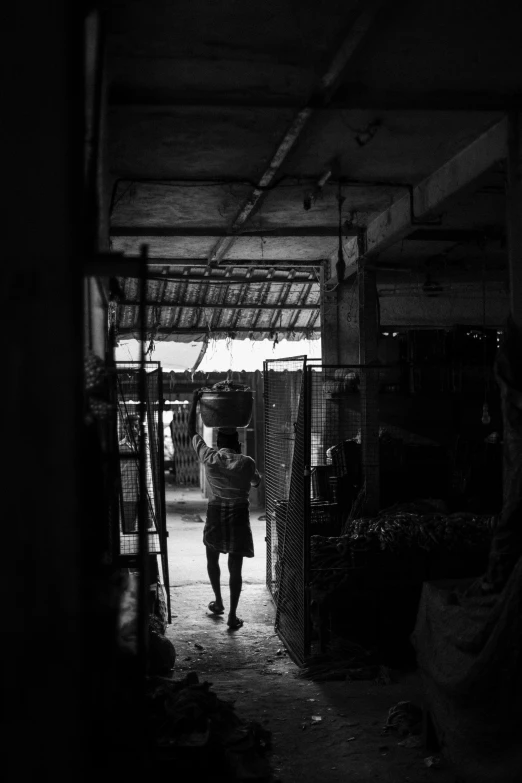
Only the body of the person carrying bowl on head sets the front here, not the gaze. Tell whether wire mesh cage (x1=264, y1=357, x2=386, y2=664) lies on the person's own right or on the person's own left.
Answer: on the person's own right

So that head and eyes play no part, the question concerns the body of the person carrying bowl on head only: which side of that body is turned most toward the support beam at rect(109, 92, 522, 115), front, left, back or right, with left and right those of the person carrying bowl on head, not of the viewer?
back

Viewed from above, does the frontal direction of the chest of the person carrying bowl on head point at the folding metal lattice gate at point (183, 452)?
yes

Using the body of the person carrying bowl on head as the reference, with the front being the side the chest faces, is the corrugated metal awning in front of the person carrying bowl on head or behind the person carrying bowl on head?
in front

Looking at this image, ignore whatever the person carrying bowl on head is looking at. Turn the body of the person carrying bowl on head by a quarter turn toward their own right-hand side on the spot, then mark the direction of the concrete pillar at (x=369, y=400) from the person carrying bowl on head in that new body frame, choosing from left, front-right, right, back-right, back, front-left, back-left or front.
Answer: front

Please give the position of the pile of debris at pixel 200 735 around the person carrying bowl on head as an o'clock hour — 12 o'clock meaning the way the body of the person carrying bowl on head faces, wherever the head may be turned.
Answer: The pile of debris is roughly at 6 o'clock from the person carrying bowl on head.

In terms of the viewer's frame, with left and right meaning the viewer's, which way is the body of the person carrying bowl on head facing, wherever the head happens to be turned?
facing away from the viewer

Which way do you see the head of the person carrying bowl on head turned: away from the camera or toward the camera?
away from the camera
